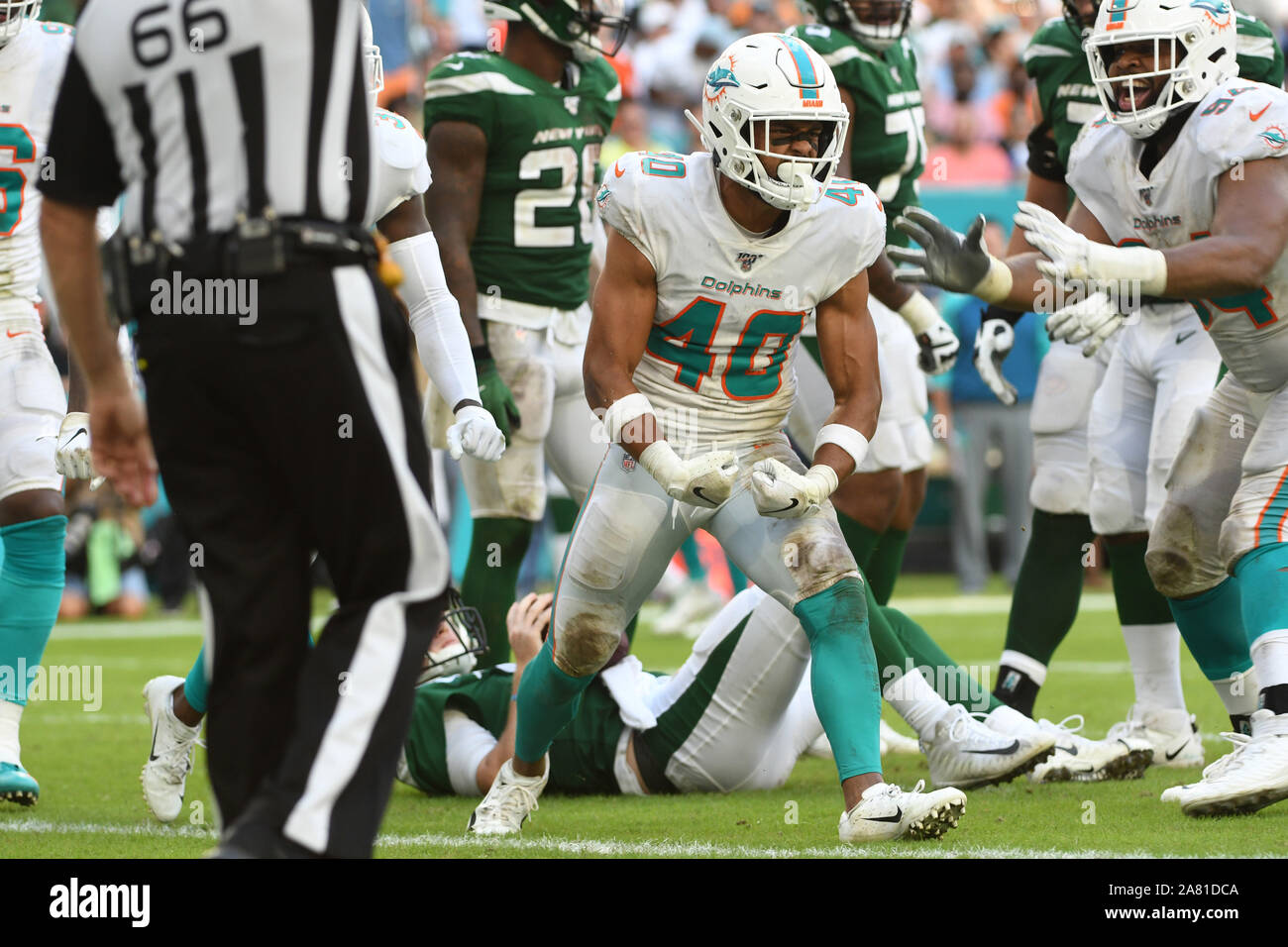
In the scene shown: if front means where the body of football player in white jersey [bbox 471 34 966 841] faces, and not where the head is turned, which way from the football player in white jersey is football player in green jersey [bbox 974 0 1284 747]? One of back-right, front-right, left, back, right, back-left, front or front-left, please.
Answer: back-left

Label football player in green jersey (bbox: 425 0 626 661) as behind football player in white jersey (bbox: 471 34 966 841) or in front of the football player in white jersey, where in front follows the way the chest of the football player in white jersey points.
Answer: behind

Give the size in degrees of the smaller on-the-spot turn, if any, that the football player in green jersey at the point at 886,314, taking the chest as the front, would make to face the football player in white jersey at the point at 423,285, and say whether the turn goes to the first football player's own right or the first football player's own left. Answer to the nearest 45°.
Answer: approximately 90° to the first football player's own right

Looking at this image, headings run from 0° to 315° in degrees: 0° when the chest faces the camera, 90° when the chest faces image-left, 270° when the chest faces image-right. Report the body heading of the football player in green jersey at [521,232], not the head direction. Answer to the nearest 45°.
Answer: approximately 315°

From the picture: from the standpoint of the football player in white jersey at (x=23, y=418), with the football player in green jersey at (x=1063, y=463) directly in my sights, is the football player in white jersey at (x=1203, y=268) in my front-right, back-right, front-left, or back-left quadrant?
front-right

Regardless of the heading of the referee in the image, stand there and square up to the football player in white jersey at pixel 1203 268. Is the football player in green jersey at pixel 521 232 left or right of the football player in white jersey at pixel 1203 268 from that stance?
left

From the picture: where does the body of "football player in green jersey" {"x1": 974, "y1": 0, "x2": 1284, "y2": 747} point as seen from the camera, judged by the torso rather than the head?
toward the camera

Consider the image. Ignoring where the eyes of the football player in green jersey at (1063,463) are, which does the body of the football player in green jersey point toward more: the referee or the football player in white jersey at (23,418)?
the referee

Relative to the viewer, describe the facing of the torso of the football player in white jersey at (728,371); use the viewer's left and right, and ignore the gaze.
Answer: facing the viewer

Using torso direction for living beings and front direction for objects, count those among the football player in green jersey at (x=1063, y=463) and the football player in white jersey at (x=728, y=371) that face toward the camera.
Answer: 2

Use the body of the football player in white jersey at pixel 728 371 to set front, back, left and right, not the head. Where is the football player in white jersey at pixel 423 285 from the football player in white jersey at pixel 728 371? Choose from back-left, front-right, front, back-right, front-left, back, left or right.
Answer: right

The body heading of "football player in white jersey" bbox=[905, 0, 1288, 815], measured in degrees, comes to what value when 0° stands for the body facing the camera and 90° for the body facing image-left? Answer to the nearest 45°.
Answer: approximately 45°

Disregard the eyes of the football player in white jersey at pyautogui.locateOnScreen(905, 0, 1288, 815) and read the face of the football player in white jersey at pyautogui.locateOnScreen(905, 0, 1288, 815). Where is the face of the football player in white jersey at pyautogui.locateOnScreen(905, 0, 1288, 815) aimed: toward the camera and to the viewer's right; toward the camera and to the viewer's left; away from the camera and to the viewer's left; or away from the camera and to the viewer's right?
toward the camera and to the viewer's left
